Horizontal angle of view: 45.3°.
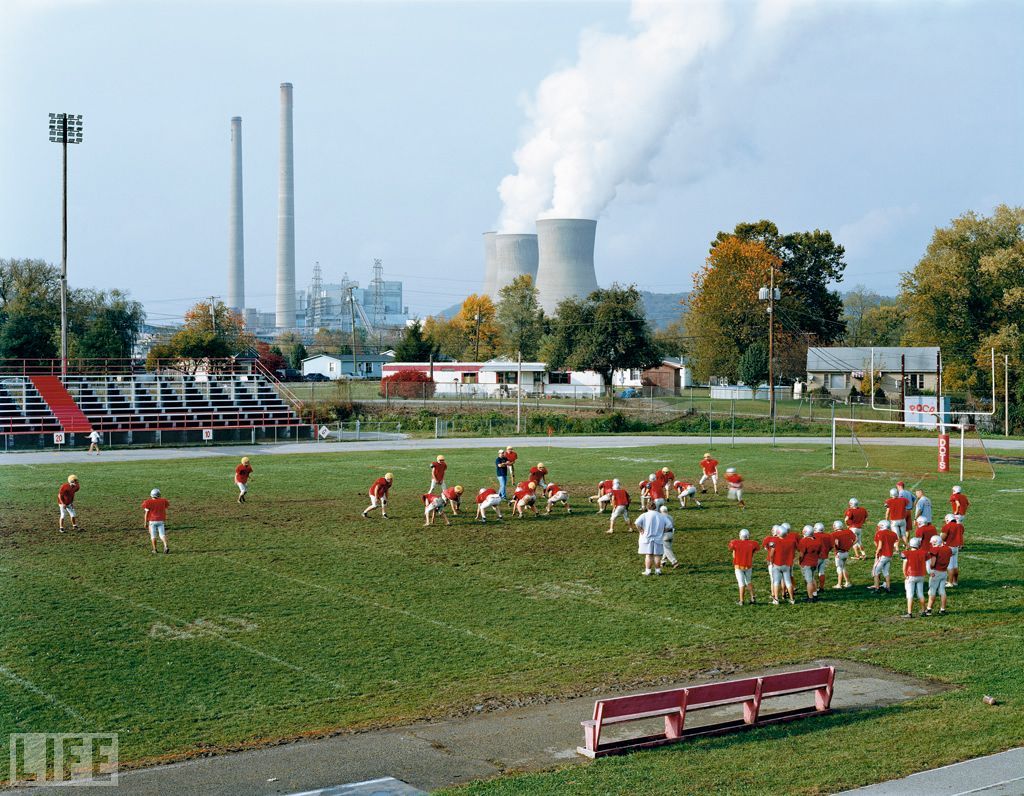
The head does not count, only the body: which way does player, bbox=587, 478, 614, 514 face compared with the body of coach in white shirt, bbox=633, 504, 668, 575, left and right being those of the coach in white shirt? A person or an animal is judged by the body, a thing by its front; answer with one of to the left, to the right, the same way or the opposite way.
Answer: to the left

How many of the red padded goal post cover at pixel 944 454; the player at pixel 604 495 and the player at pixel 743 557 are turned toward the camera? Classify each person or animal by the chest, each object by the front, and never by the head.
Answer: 1

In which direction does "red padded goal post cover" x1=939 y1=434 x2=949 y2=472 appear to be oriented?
toward the camera

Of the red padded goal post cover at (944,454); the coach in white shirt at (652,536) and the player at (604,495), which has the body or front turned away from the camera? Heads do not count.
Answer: the coach in white shirt

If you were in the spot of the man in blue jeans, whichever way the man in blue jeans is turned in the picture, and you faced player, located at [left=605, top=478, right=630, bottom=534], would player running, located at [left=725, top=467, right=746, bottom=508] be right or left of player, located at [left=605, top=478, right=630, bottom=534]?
left

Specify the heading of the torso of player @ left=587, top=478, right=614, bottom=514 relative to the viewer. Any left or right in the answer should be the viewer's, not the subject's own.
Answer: facing to the left of the viewer

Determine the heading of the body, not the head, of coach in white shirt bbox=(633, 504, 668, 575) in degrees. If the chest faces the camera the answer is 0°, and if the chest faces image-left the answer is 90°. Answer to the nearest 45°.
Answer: approximately 180°

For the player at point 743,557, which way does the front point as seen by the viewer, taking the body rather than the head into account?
away from the camera

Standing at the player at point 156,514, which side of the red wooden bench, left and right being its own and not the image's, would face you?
front

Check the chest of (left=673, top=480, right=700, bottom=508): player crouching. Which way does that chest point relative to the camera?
to the viewer's left

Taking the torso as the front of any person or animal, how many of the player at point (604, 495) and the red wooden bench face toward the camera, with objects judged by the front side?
0

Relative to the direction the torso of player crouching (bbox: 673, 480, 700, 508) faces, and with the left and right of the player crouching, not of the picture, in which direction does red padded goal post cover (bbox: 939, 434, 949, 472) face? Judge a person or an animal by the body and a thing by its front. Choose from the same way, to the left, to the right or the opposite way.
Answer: to the left

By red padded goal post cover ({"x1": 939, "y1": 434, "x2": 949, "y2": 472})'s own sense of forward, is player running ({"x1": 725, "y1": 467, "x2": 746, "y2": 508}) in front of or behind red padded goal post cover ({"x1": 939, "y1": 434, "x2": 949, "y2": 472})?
in front

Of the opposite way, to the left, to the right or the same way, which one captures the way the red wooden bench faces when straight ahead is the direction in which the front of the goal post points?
to the right

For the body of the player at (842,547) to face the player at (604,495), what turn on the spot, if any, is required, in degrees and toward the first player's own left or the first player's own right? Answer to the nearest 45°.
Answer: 0° — they already face them

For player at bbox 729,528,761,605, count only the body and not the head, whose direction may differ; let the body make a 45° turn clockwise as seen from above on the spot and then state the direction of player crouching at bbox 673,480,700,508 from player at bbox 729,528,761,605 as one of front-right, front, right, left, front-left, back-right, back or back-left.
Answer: front-left

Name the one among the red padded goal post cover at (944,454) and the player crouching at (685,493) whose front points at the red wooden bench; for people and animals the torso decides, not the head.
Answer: the red padded goal post cover
